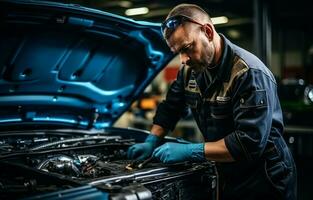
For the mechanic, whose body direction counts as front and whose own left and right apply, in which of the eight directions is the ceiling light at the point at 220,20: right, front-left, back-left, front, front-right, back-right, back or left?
back-right

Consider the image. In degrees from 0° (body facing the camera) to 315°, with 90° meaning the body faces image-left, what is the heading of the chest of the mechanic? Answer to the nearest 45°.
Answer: approximately 45°

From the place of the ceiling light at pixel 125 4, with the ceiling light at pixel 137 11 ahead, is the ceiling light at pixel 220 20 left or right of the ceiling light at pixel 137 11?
right

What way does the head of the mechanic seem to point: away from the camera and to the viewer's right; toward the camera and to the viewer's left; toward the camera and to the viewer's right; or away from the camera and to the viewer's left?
toward the camera and to the viewer's left

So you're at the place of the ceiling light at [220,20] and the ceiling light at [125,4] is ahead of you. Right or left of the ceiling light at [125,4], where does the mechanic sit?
left

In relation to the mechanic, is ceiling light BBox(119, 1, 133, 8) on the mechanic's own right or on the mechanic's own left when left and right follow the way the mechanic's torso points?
on the mechanic's own right

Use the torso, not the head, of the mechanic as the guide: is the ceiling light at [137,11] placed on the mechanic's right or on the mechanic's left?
on the mechanic's right
